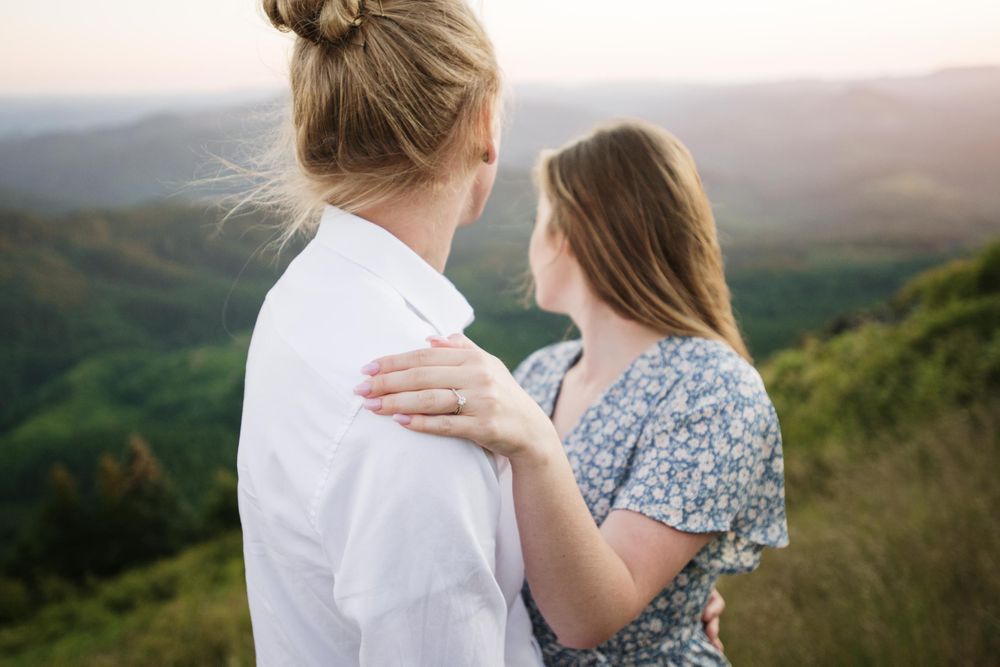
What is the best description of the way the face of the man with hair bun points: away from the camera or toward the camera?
away from the camera

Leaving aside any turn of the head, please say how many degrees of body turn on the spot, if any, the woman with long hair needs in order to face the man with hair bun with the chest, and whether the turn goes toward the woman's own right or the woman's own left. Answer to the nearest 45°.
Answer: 0° — they already face them

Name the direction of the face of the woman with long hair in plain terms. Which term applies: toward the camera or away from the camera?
away from the camera

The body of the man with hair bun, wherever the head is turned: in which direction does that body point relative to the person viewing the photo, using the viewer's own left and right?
facing away from the viewer and to the right of the viewer
